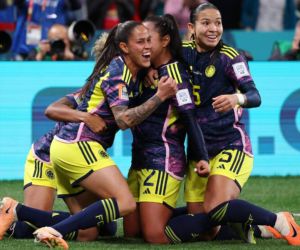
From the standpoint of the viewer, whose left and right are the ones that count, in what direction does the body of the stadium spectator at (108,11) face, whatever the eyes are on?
facing the viewer

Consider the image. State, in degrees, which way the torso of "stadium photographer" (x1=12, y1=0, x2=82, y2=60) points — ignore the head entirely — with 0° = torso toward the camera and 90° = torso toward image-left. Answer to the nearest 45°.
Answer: approximately 0°

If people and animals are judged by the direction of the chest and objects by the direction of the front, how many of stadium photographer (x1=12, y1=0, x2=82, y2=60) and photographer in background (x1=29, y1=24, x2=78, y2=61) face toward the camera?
2

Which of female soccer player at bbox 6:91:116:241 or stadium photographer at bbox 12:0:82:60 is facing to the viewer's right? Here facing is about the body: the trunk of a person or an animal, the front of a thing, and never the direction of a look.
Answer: the female soccer player

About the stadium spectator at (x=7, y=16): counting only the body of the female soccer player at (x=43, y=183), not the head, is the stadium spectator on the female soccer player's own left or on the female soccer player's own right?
on the female soccer player's own left

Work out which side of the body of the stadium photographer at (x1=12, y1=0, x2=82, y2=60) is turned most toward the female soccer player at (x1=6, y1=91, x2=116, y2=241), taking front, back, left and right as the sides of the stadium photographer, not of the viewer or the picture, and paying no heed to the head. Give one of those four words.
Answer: front

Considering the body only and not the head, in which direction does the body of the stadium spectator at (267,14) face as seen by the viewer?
toward the camera

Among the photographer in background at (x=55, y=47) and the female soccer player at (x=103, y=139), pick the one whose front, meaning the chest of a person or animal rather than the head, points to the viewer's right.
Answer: the female soccer player

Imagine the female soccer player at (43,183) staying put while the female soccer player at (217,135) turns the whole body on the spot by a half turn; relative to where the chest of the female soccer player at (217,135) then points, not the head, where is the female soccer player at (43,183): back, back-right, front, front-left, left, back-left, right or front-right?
back-left
